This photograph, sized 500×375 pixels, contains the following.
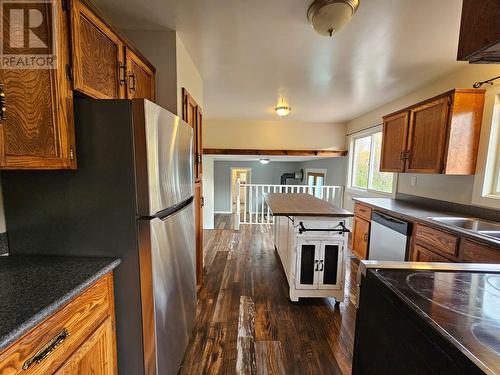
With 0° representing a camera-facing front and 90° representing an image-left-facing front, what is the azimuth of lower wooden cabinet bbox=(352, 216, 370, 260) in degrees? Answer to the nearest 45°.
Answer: approximately 45°

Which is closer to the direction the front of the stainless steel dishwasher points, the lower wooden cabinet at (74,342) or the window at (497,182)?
the lower wooden cabinet

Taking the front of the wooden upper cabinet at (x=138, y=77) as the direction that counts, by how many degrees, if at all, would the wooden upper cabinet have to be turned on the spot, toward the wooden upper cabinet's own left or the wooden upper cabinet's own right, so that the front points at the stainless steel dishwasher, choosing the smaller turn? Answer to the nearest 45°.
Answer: approximately 45° to the wooden upper cabinet's own left

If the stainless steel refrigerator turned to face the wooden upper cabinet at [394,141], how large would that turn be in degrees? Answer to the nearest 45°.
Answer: approximately 45° to its left

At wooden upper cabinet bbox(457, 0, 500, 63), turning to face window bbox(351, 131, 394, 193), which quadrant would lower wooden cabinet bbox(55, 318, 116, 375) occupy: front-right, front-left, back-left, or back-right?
back-left

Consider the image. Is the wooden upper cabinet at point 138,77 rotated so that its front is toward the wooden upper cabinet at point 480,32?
yes

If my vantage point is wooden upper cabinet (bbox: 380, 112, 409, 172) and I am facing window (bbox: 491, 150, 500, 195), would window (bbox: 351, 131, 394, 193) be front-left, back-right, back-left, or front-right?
back-left
